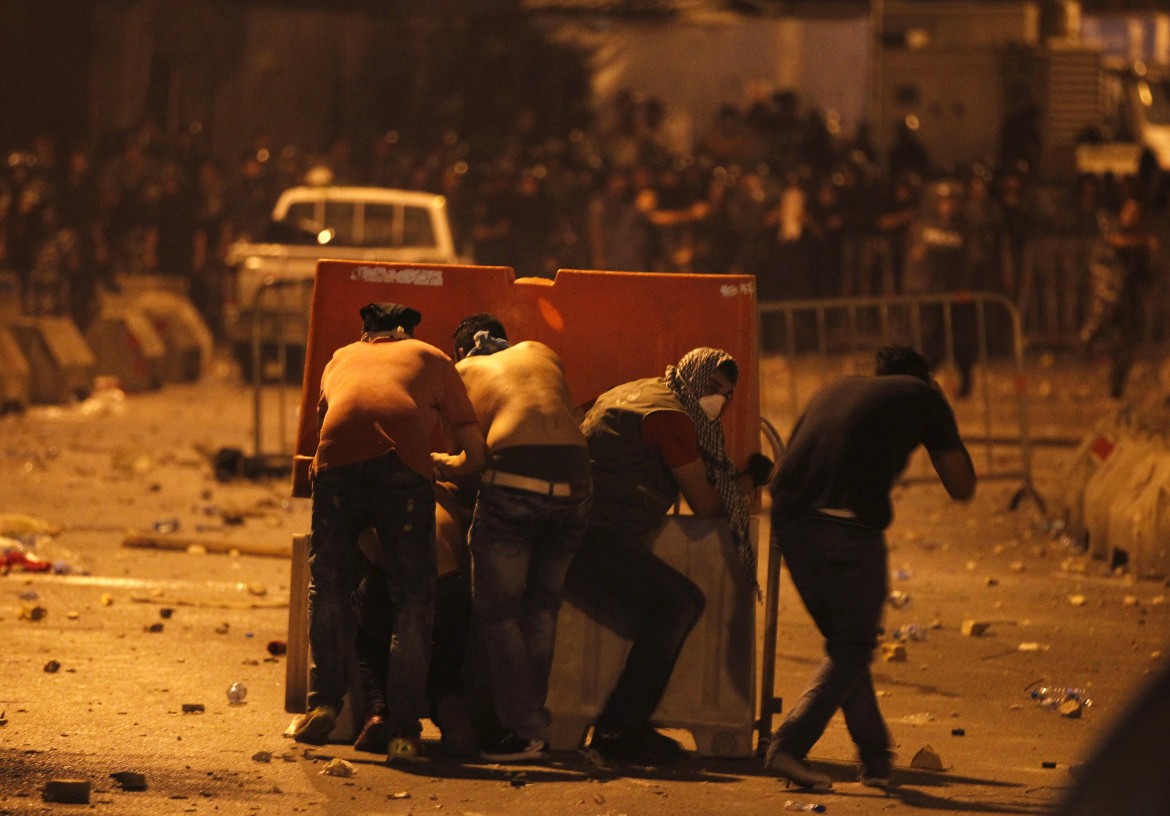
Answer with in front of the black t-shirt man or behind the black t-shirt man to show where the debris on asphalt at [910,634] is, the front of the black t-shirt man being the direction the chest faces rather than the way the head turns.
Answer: in front

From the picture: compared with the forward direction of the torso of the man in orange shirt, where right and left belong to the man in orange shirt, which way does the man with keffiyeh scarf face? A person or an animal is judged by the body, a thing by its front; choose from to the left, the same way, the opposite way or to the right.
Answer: to the right

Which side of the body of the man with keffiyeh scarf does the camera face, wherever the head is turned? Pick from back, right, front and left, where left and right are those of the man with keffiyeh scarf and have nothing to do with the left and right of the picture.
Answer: right

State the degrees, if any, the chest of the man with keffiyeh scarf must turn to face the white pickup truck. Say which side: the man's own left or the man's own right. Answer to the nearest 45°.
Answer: approximately 90° to the man's own left

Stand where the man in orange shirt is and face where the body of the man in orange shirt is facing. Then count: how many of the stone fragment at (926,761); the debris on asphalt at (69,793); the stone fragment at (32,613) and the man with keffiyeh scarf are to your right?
2

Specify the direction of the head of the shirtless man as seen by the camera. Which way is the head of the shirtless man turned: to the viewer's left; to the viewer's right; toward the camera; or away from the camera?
away from the camera

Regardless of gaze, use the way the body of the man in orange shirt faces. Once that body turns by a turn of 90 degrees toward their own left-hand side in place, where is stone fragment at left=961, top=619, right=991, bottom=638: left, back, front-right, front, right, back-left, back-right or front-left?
back-right

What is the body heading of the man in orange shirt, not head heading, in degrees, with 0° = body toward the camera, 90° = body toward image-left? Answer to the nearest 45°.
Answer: approximately 180°

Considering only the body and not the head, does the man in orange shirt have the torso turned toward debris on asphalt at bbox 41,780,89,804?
no

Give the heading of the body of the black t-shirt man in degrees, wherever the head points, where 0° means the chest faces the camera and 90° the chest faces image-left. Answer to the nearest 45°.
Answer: approximately 225°

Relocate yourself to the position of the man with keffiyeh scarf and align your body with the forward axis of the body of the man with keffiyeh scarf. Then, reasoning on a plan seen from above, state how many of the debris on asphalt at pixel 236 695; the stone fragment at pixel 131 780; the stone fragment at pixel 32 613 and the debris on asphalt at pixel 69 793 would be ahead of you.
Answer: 0

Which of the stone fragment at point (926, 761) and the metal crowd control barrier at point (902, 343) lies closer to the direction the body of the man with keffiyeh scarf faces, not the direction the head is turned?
the stone fragment

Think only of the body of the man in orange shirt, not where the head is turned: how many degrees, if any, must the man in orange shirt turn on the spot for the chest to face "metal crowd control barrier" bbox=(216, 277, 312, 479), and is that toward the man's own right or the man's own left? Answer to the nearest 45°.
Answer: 0° — they already face it

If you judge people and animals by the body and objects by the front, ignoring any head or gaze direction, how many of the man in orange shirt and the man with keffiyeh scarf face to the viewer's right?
1

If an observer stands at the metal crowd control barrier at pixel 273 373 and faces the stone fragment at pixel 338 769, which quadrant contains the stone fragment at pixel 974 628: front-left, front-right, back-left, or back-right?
front-left

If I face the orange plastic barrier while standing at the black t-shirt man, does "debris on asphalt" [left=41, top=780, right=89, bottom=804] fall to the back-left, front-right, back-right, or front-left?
front-left
